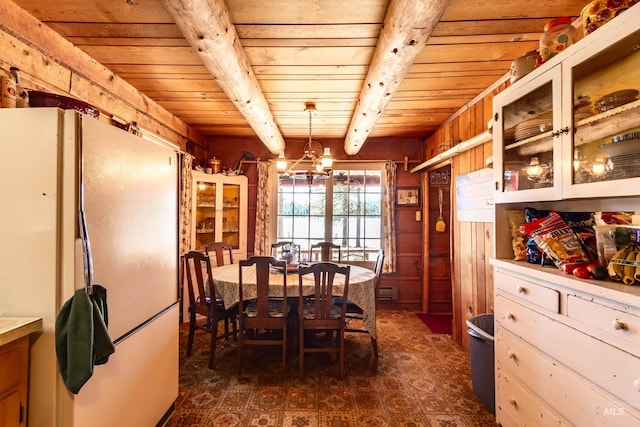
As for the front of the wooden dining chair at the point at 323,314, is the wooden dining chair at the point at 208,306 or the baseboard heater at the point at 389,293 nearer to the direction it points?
the baseboard heater

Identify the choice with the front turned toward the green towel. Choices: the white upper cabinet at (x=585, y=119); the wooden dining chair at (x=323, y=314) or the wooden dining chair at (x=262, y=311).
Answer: the white upper cabinet

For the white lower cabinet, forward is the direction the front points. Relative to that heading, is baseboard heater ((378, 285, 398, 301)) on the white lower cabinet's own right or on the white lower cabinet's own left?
on the white lower cabinet's own right

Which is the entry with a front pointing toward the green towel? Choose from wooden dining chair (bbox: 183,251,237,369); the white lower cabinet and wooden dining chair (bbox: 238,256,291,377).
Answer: the white lower cabinet

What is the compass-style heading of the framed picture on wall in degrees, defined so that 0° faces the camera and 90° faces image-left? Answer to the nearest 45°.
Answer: approximately 0°

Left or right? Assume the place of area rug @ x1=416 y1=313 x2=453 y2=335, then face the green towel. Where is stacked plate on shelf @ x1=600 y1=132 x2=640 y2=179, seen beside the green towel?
left

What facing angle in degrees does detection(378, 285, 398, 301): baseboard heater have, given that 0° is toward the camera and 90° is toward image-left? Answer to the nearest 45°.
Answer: approximately 0°

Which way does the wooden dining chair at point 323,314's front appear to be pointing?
away from the camera

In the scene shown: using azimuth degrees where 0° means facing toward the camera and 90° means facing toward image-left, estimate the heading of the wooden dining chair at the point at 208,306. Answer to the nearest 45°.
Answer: approximately 225°

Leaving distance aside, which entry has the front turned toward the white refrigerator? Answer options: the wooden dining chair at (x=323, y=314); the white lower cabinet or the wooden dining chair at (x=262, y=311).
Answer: the white lower cabinet

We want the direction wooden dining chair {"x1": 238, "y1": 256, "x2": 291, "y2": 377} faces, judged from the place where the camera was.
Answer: facing away from the viewer

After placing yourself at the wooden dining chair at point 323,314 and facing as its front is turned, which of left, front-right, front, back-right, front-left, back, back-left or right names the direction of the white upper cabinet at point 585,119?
back-right

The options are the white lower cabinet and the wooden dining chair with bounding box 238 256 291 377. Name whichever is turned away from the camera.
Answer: the wooden dining chair

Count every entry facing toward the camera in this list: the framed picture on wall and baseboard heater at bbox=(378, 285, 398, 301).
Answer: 2
